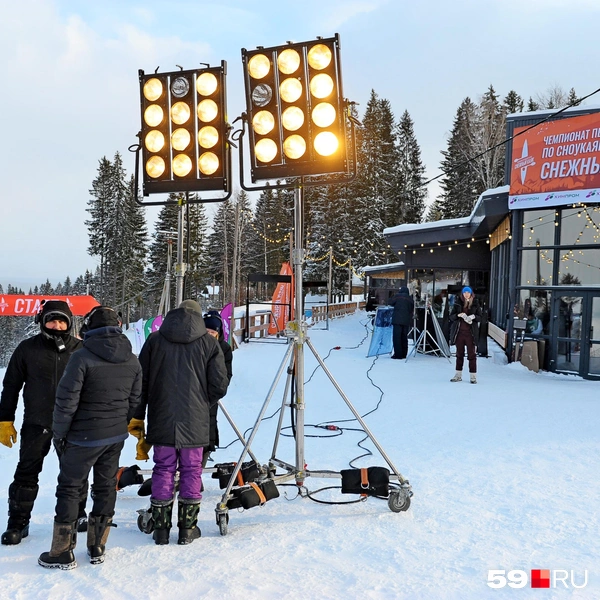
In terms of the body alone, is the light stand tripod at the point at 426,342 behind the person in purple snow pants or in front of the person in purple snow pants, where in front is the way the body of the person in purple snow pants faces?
in front

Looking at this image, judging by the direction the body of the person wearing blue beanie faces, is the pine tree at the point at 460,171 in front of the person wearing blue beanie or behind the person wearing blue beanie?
behind

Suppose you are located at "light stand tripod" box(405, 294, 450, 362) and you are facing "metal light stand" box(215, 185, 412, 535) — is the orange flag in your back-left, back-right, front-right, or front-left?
back-right

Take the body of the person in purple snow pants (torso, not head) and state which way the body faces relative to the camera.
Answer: away from the camera

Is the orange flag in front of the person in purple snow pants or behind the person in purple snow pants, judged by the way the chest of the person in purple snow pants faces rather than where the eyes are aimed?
in front

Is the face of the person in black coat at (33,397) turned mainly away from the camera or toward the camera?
toward the camera

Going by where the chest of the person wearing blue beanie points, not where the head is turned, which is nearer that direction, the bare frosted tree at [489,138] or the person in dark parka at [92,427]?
the person in dark parka

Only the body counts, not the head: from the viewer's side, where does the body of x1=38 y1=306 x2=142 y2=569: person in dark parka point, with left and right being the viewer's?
facing away from the viewer and to the left of the viewer

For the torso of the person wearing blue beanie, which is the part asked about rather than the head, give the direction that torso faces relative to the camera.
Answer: toward the camera

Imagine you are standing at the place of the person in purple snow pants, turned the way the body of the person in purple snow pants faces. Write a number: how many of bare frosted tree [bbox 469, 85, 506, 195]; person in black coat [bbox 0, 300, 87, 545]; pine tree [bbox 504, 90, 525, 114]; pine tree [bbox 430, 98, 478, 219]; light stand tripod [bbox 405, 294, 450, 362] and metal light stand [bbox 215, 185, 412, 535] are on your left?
1

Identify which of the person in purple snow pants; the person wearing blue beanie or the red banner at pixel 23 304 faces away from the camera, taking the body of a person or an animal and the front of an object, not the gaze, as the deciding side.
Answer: the person in purple snow pants

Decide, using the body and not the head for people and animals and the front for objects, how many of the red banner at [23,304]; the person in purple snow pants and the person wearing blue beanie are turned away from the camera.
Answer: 1

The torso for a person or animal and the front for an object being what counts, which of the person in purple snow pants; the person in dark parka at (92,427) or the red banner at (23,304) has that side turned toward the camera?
the red banner

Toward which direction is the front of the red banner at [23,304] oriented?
toward the camera

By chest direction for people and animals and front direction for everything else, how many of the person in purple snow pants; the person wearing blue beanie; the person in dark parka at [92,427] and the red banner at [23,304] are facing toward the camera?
2

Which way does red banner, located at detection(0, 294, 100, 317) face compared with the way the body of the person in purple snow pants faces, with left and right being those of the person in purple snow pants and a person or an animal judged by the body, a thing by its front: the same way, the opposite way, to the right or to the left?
the opposite way

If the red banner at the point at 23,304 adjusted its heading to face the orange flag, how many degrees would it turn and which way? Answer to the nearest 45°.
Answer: approximately 45° to its left

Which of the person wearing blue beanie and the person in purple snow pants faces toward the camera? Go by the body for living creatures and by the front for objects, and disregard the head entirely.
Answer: the person wearing blue beanie

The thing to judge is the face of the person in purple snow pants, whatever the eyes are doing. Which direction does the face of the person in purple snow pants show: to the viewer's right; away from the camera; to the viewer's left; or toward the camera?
away from the camera
